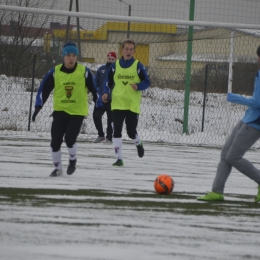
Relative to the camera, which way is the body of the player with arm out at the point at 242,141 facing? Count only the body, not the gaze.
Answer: to the viewer's left

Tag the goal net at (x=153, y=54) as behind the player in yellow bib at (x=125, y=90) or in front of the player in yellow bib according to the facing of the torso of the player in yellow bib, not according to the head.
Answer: behind

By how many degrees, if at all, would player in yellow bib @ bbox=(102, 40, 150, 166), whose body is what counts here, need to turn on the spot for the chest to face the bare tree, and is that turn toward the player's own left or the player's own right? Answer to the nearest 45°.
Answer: approximately 180°

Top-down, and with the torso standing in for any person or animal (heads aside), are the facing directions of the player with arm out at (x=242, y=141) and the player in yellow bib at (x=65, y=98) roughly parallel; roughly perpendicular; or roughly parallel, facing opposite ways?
roughly perpendicular

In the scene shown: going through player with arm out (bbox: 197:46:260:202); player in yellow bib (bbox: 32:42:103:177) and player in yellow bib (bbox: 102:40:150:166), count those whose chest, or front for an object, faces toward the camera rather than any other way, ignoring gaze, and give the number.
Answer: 2

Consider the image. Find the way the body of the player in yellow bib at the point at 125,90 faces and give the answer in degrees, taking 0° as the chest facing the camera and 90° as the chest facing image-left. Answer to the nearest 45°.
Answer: approximately 0°

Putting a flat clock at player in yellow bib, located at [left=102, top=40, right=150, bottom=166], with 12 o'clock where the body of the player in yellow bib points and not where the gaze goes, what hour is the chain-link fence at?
The chain-link fence is roughly at 6 o'clock from the player in yellow bib.

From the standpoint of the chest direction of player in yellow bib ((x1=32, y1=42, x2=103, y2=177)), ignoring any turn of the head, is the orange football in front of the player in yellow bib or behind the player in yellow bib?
in front

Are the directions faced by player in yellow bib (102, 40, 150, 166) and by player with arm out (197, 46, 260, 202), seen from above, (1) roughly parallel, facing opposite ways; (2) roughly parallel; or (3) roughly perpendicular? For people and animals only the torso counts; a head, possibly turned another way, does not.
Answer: roughly perpendicular

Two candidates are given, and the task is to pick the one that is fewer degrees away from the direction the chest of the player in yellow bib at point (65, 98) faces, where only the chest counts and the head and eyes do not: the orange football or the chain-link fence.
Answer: the orange football

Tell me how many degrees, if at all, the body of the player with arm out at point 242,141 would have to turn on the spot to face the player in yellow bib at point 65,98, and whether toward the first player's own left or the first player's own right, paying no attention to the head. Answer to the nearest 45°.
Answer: approximately 45° to the first player's own right
